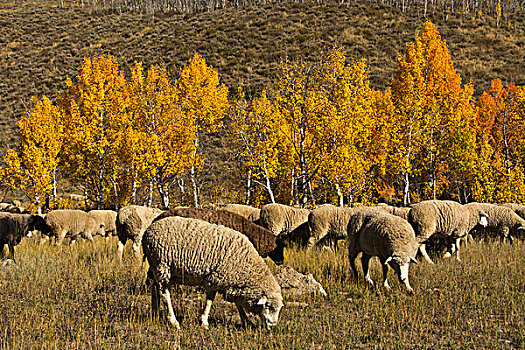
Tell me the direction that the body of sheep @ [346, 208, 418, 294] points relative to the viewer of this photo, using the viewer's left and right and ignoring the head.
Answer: facing the viewer and to the right of the viewer

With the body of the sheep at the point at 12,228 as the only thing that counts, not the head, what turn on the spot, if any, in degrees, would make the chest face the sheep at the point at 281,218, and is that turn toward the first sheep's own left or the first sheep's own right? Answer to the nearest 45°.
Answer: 0° — it already faces it

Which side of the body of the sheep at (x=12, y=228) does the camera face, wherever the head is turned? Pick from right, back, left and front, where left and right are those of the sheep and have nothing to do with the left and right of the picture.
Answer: right

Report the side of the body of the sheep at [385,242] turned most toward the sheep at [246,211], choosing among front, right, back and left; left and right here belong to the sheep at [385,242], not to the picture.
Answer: back

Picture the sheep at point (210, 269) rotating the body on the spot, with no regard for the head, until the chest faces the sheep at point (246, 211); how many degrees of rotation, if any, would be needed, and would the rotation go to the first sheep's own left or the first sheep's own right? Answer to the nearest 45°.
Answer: approximately 90° to the first sheep's own left

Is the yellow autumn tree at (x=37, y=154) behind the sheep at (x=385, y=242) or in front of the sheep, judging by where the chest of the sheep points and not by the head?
behind

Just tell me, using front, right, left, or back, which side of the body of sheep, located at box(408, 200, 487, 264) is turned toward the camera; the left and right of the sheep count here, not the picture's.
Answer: right

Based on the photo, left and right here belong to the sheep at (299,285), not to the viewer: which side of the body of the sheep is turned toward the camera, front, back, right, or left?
right
